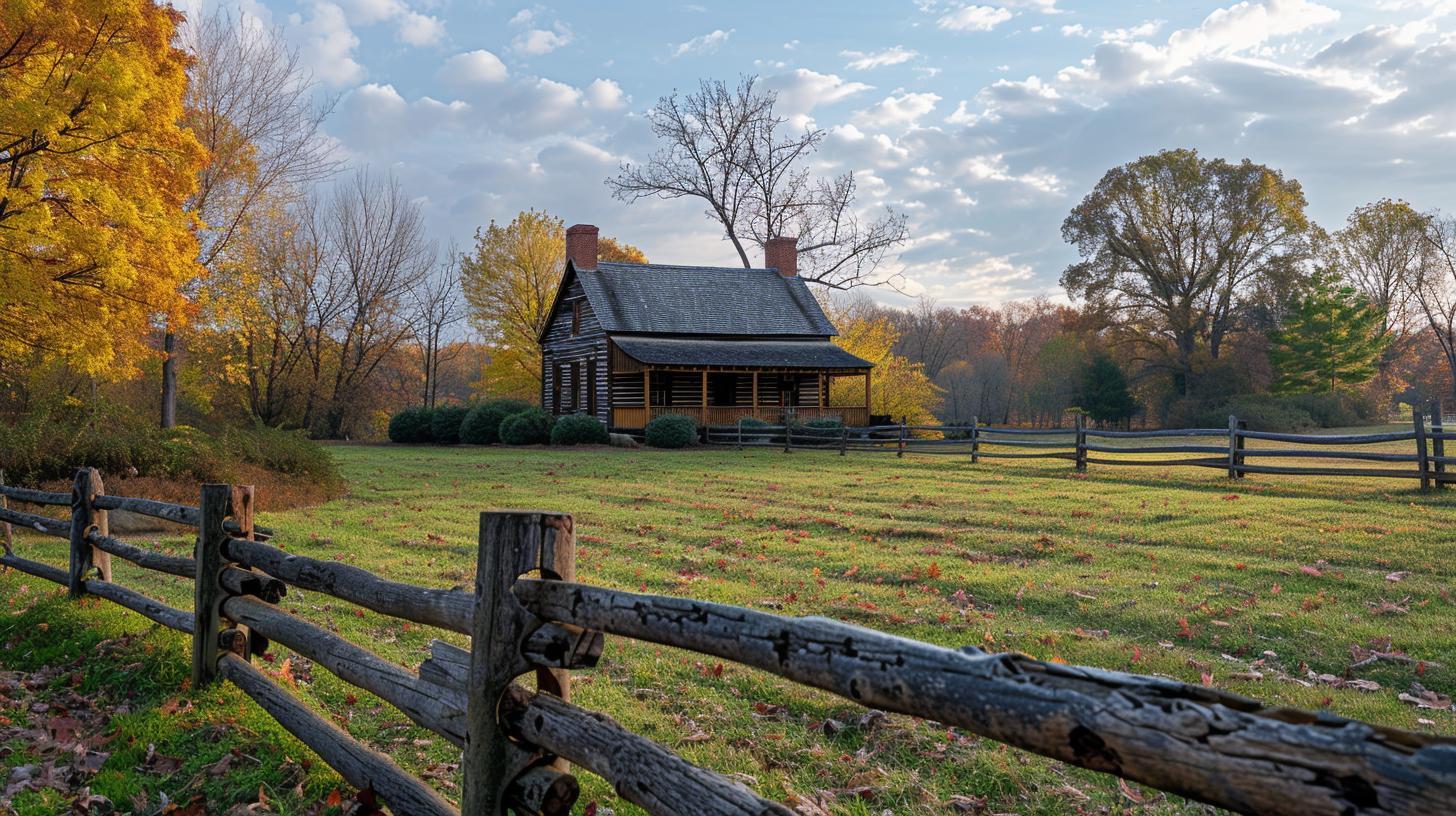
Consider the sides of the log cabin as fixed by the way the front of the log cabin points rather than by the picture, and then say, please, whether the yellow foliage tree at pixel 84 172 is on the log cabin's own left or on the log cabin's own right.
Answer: on the log cabin's own right

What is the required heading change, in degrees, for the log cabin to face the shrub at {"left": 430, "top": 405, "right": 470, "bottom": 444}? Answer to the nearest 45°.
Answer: approximately 135° to its right

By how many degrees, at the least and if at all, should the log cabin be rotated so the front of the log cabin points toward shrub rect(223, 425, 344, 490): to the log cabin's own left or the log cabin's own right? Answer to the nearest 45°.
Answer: approximately 45° to the log cabin's own right

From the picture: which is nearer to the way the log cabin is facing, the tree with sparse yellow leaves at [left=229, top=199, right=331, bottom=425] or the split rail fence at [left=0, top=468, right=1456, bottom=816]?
the split rail fence

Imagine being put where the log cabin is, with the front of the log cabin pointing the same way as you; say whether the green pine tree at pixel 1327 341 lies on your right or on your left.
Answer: on your left

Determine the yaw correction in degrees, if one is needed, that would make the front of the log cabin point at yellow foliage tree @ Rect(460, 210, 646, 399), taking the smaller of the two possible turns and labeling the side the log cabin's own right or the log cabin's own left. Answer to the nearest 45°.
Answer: approximately 180°

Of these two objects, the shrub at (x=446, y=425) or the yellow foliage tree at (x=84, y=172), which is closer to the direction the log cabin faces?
the yellow foliage tree

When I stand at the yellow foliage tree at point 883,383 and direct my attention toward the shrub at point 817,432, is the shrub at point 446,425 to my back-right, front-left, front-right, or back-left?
front-right

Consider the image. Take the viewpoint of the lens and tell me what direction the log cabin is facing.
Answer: facing the viewer and to the right of the viewer

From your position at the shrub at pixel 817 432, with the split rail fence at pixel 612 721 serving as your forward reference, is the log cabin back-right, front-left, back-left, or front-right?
back-right

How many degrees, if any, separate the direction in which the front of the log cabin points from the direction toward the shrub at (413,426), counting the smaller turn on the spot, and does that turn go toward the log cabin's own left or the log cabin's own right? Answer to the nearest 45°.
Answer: approximately 135° to the log cabin's own right

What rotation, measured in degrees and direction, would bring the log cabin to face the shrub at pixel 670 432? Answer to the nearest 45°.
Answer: approximately 45° to its right

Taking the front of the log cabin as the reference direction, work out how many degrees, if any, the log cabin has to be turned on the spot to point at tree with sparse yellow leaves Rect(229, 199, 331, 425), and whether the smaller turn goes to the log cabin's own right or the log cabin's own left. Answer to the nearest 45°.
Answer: approximately 135° to the log cabin's own right
